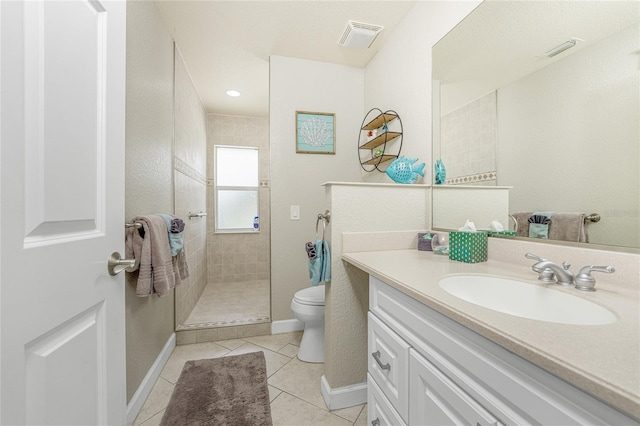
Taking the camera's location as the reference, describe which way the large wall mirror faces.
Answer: facing the viewer and to the left of the viewer

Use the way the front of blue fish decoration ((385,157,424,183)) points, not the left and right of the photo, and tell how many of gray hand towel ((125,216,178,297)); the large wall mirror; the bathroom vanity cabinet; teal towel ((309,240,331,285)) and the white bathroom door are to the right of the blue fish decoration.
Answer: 0

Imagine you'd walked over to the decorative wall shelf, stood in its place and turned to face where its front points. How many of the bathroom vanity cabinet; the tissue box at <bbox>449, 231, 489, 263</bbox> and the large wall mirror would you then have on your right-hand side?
0

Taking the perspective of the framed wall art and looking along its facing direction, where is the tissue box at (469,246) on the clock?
The tissue box is roughly at 11 o'clock from the framed wall art.

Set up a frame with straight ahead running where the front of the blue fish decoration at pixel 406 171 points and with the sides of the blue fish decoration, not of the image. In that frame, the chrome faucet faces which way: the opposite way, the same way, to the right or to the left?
the same way

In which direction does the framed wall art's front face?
toward the camera

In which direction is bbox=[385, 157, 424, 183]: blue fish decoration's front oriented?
to the viewer's left

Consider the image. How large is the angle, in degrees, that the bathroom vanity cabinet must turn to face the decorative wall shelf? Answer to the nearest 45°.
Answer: approximately 90° to its right

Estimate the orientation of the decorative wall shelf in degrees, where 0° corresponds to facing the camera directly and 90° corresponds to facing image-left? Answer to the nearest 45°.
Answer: approximately 45°

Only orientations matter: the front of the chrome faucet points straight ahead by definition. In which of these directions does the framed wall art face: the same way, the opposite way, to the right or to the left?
to the left

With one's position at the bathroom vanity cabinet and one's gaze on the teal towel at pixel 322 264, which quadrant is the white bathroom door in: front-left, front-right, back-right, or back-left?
front-left

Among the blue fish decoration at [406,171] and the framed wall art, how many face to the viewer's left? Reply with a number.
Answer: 1

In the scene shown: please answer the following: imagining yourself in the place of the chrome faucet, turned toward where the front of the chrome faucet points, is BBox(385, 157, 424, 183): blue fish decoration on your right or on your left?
on your right

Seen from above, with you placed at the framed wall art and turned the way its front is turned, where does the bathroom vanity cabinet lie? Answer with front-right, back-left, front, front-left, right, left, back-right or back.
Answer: front

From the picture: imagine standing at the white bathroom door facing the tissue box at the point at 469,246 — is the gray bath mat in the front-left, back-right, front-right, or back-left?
front-left

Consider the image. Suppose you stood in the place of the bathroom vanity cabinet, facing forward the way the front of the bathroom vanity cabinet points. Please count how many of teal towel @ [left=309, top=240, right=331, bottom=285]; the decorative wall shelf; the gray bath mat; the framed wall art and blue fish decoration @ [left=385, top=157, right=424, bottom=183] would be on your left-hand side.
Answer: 0

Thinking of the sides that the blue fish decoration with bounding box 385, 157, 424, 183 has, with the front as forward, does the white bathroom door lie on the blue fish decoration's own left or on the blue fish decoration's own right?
on the blue fish decoration's own left

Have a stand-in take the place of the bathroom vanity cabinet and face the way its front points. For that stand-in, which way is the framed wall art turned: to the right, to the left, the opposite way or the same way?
to the left
